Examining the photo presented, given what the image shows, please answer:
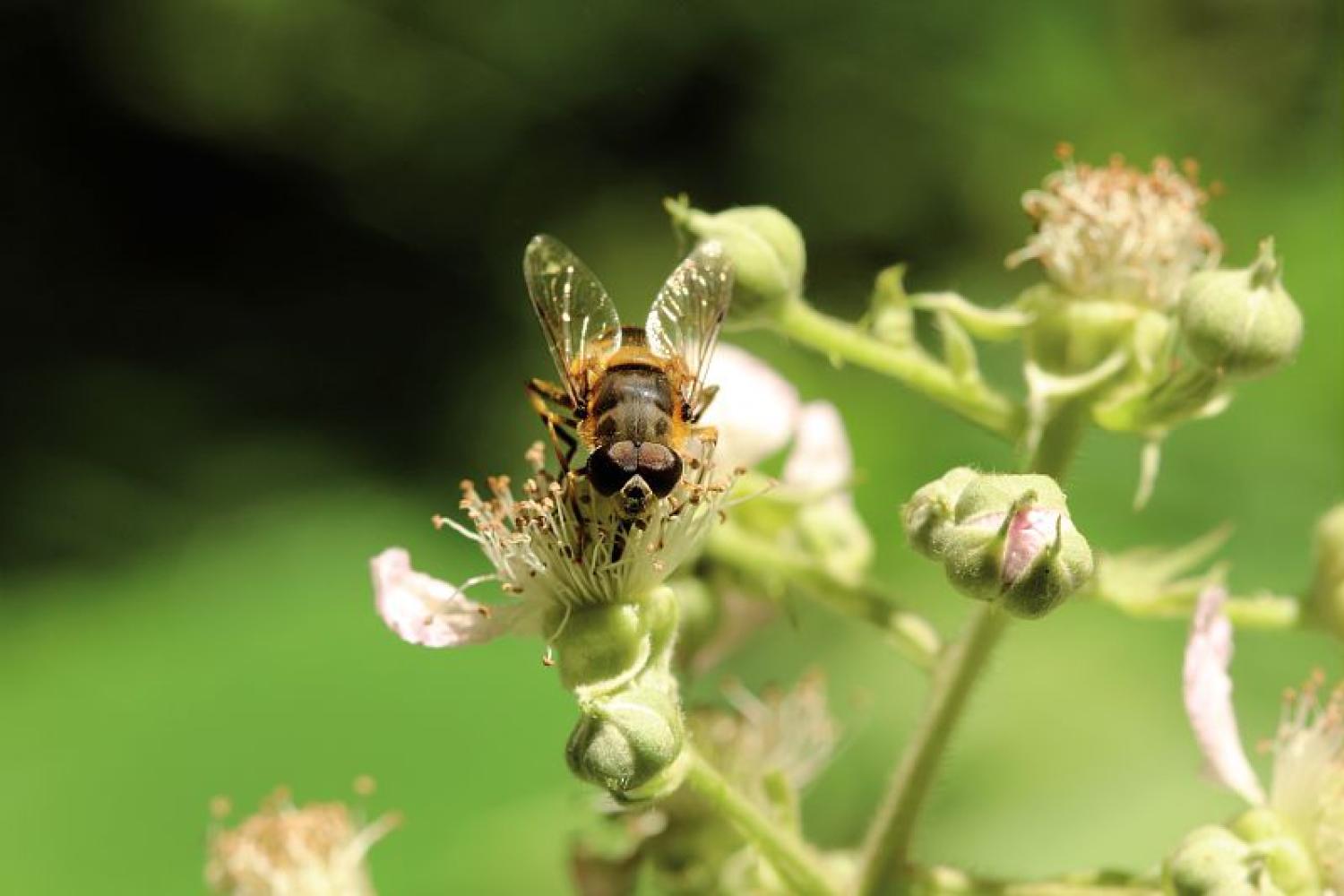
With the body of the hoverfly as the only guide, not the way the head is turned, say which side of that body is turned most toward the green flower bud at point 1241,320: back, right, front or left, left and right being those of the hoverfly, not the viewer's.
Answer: left

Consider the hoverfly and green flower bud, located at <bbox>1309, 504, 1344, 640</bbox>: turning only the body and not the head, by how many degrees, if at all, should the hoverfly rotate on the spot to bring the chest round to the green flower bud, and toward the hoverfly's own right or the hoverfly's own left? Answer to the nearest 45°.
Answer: approximately 135° to the hoverfly's own left

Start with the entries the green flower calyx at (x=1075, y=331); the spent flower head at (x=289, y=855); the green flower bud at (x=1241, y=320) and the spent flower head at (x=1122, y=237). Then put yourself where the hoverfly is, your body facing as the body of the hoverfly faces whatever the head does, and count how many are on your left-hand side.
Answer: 3

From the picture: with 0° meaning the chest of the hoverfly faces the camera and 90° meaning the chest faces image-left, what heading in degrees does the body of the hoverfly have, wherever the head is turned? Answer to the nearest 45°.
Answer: approximately 0°

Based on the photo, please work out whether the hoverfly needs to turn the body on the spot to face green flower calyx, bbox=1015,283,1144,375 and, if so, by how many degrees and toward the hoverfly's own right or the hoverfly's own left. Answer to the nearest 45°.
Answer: approximately 90° to the hoverfly's own left
